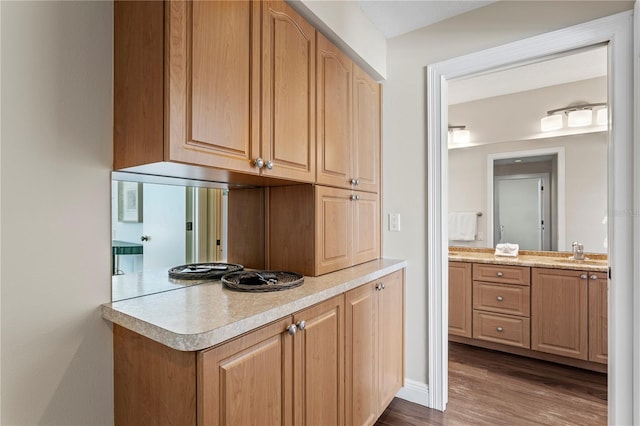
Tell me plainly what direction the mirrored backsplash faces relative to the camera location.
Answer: facing the viewer and to the right of the viewer

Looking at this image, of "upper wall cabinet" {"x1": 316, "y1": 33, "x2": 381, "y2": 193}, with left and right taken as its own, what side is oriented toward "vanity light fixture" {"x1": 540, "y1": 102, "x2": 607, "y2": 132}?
left

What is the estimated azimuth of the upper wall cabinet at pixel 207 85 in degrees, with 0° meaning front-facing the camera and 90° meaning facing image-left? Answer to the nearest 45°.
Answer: approximately 315°

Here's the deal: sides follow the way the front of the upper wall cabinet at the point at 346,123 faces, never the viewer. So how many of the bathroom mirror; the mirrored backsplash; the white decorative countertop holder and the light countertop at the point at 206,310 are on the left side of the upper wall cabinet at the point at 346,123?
2

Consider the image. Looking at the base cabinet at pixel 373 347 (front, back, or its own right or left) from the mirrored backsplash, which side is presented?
right

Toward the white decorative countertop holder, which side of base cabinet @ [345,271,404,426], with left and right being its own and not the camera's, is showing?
left

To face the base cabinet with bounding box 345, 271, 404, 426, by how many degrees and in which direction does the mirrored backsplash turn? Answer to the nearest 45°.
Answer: approximately 45° to its left
